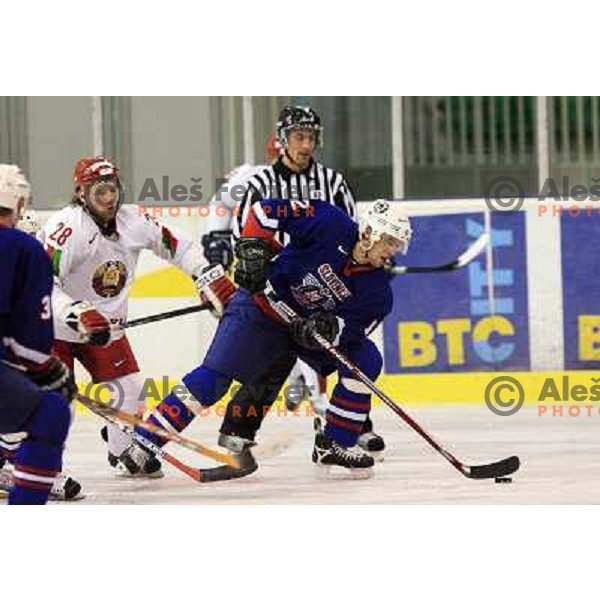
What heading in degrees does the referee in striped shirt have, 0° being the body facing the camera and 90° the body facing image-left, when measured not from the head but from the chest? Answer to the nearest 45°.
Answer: approximately 0°

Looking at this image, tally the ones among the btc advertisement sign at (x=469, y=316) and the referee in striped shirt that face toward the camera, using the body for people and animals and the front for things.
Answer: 2

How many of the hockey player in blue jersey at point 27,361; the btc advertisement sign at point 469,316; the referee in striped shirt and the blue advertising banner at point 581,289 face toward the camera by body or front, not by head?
3

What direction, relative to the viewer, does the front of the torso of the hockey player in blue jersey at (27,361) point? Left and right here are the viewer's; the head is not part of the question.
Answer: facing away from the viewer and to the right of the viewer

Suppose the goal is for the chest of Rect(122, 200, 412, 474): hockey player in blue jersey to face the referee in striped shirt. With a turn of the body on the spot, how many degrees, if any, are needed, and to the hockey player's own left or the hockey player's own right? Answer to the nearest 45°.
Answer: approximately 135° to the hockey player's own left

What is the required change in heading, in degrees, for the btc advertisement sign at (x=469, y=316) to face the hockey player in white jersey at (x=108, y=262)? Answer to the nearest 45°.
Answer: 0° — it already faces them
